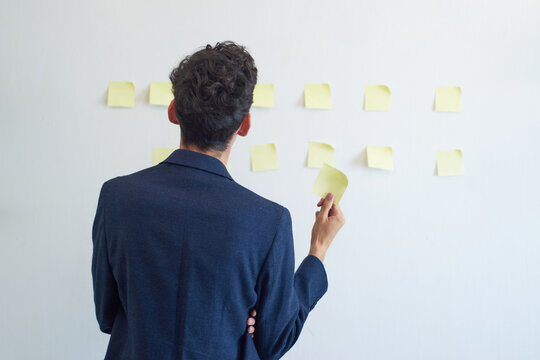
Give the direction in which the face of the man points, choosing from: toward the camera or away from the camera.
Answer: away from the camera

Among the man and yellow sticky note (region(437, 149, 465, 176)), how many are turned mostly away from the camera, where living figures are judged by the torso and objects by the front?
1

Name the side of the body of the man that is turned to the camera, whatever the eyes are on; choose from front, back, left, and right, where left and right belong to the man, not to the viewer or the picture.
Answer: back

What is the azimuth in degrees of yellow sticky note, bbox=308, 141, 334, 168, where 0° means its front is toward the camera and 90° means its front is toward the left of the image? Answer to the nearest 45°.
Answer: approximately 0°

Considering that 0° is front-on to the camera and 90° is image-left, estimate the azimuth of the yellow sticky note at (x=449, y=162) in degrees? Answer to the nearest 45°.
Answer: approximately 0°

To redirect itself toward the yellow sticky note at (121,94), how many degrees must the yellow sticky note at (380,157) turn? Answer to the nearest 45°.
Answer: approximately 90° to its right
